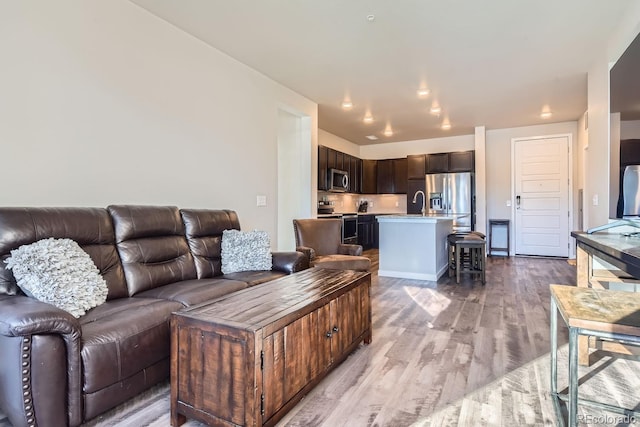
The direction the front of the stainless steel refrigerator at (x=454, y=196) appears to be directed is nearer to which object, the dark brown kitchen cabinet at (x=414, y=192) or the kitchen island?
the kitchen island

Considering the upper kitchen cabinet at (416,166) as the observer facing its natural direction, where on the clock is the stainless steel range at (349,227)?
The stainless steel range is roughly at 2 o'clock from the upper kitchen cabinet.

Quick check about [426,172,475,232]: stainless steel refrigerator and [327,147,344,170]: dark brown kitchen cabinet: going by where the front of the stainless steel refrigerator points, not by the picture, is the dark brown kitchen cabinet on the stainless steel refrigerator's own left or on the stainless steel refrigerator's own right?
on the stainless steel refrigerator's own right

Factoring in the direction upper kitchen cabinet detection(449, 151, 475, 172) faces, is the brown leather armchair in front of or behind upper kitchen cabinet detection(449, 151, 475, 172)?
in front

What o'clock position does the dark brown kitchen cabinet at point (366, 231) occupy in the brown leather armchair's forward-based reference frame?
The dark brown kitchen cabinet is roughly at 8 o'clock from the brown leather armchair.

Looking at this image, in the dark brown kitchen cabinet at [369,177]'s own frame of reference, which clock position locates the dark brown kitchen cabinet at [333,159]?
the dark brown kitchen cabinet at [333,159] is roughly at 1 o'clock from the dark brown kitchen cabinet at [369,177].

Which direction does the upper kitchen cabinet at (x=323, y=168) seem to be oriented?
to the viewer's right

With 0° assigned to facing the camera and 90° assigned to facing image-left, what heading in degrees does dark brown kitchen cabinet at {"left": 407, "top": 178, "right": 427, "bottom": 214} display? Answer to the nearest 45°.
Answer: approximately 0°

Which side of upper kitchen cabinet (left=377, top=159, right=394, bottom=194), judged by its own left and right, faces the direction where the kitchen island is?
front

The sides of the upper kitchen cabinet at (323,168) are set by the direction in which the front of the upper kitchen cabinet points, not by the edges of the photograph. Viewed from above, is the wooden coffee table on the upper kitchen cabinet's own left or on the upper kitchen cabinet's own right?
on the upper kitchen cabinet's own right
